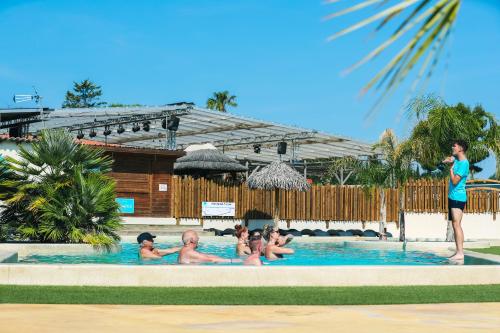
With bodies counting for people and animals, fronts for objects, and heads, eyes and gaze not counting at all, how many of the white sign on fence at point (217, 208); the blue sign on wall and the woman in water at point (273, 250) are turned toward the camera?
2

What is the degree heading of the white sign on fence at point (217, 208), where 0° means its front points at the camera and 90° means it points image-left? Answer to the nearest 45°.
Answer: approximately 0°

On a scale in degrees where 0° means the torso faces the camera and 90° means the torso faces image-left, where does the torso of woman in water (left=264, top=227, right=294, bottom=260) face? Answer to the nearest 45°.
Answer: approximately 270°

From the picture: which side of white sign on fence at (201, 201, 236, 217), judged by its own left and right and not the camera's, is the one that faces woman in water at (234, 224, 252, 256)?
front

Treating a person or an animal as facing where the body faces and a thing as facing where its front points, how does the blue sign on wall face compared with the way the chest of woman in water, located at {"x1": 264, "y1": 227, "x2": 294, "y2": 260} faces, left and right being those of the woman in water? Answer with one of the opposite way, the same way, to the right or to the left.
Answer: to the right

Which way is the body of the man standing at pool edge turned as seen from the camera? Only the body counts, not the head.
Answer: to the viewer's left

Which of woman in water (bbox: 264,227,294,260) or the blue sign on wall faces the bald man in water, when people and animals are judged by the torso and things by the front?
the blue sign on wall

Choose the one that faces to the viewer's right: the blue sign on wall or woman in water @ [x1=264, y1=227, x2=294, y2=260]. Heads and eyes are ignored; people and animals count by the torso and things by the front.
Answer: the woman in water

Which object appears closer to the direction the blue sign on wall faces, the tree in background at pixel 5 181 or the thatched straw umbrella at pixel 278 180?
the tree in background

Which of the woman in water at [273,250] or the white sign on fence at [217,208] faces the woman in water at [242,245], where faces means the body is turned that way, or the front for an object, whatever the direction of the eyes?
the white sign on fence
